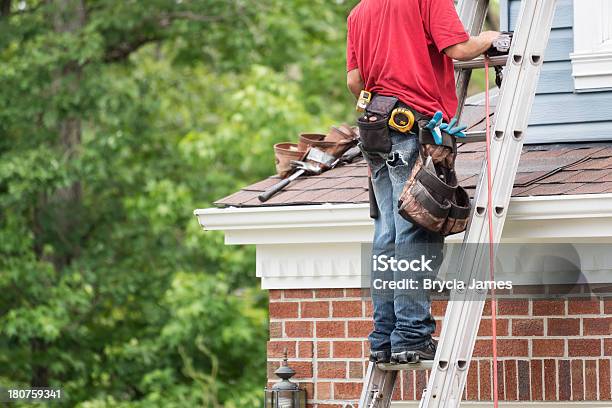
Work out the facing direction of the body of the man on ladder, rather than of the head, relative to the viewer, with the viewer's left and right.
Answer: facing away from the viewer and to the right of the viewer

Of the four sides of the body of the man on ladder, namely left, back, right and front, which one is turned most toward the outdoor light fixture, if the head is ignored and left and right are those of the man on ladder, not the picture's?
left
